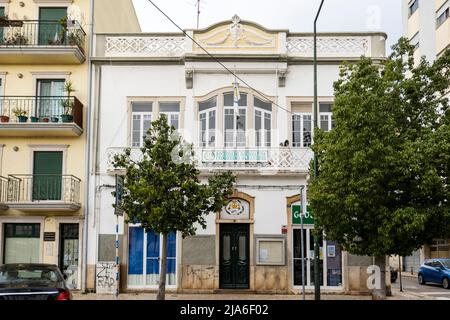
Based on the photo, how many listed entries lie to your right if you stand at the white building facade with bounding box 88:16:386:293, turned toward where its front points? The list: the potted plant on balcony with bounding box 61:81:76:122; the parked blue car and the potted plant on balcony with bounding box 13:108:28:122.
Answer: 2

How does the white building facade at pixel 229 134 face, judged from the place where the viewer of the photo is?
facing the viewer

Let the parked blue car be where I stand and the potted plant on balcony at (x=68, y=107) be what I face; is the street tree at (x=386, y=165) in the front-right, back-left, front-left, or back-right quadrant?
front-left

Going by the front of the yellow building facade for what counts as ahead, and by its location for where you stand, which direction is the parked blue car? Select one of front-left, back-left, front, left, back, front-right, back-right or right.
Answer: left

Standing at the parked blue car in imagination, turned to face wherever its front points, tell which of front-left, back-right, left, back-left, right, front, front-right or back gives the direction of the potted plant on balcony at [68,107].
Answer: right

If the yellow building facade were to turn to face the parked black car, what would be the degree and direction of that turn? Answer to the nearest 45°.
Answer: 0° — it already faces it

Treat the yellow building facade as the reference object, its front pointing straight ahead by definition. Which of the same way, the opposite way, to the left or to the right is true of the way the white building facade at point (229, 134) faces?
the same way

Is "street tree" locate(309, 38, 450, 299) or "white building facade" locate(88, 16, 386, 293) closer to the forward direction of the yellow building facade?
the street tree

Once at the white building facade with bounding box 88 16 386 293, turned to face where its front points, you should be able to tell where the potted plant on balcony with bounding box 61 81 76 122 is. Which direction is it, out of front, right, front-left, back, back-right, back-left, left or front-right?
right

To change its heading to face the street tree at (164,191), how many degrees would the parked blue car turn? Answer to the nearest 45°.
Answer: approximately 90° to its right

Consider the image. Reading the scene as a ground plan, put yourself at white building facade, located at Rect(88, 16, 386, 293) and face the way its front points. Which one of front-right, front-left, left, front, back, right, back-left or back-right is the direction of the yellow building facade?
right

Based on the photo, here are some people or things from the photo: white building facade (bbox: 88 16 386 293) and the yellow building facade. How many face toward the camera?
2

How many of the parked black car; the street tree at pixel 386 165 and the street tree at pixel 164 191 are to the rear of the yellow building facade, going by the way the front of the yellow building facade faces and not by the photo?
0

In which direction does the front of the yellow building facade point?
toward the camera
